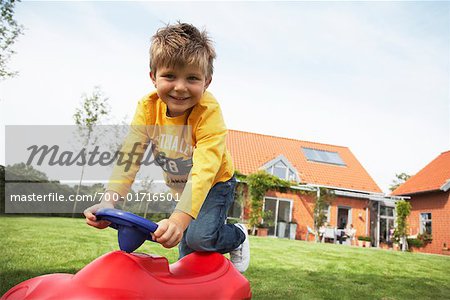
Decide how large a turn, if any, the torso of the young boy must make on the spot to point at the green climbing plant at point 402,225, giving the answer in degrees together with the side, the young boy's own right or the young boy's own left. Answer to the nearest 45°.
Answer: approximately 180°

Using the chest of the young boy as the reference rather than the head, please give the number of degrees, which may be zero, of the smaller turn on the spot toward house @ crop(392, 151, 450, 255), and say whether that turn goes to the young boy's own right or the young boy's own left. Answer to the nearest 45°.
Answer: approximately 180°

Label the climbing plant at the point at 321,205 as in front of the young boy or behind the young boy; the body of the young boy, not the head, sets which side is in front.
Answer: behind

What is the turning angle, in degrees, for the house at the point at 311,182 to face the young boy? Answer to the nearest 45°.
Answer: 0° — it already faces them

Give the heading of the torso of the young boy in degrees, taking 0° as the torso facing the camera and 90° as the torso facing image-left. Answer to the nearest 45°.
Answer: approximately 45°

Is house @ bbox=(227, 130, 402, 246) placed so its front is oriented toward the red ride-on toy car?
yes

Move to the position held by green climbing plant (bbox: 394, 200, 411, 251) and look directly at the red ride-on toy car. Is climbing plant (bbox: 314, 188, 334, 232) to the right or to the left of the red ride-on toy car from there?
right
